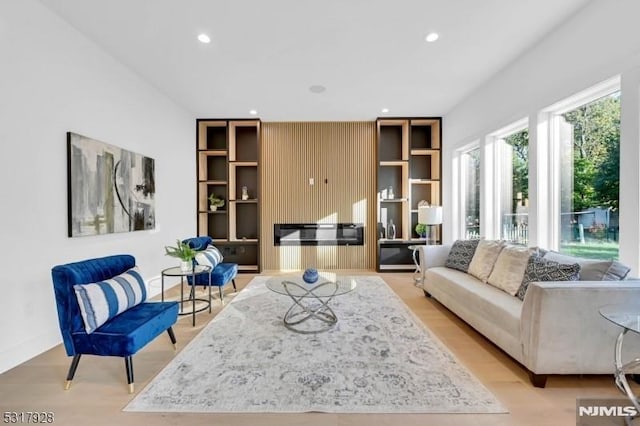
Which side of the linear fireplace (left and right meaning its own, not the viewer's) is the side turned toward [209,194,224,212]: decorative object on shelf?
right

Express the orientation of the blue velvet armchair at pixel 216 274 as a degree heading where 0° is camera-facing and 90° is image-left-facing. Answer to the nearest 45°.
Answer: approximately 315°

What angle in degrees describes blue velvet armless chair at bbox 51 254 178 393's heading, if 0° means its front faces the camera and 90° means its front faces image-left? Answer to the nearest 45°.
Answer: approximately 315°

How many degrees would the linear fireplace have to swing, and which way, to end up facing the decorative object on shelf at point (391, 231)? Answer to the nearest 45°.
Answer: approximately 90° to its left

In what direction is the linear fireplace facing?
toward the camera

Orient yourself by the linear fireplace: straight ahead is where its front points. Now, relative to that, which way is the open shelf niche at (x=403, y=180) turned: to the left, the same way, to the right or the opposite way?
the same way

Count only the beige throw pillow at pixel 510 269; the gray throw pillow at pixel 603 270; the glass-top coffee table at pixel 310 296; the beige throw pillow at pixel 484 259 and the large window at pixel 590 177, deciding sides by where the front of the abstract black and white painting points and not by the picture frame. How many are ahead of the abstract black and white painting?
5

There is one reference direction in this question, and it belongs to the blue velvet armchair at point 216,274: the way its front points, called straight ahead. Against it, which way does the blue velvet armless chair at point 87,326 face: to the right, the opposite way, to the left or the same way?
the same way

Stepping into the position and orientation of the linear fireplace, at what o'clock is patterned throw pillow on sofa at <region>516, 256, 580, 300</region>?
The patterned throw pillow on sofa is roughly at 11 o'clock from the linear fireplace.

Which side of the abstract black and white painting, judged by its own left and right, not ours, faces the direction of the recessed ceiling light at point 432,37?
front

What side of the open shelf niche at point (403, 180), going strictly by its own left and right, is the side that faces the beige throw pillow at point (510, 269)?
front

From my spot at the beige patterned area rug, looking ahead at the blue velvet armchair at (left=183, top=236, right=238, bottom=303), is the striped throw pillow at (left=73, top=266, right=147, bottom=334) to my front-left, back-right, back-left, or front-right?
front-left

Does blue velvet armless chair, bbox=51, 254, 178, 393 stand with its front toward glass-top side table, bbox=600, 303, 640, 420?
yes

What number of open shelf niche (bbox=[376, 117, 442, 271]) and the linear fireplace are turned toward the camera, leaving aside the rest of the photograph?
2

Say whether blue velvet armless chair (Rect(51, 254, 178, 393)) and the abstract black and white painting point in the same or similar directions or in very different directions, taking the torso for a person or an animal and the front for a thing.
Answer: same or similar directions

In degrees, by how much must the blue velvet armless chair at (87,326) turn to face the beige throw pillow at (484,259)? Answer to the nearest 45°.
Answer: approximately 45° to its left

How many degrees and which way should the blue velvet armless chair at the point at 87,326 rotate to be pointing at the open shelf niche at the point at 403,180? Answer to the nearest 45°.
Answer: approximately 45° to its left

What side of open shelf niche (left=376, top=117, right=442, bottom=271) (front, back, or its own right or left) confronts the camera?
front

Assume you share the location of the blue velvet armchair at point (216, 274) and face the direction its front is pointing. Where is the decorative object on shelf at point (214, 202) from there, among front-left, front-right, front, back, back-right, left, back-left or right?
back-left

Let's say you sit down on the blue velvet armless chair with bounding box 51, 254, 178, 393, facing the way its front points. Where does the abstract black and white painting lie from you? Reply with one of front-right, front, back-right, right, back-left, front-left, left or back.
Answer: back-left
